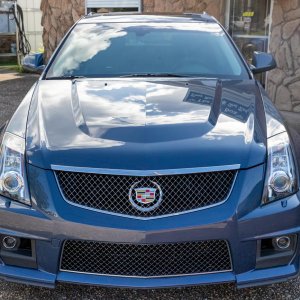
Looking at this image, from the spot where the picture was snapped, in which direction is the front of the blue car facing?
facing the viewer
